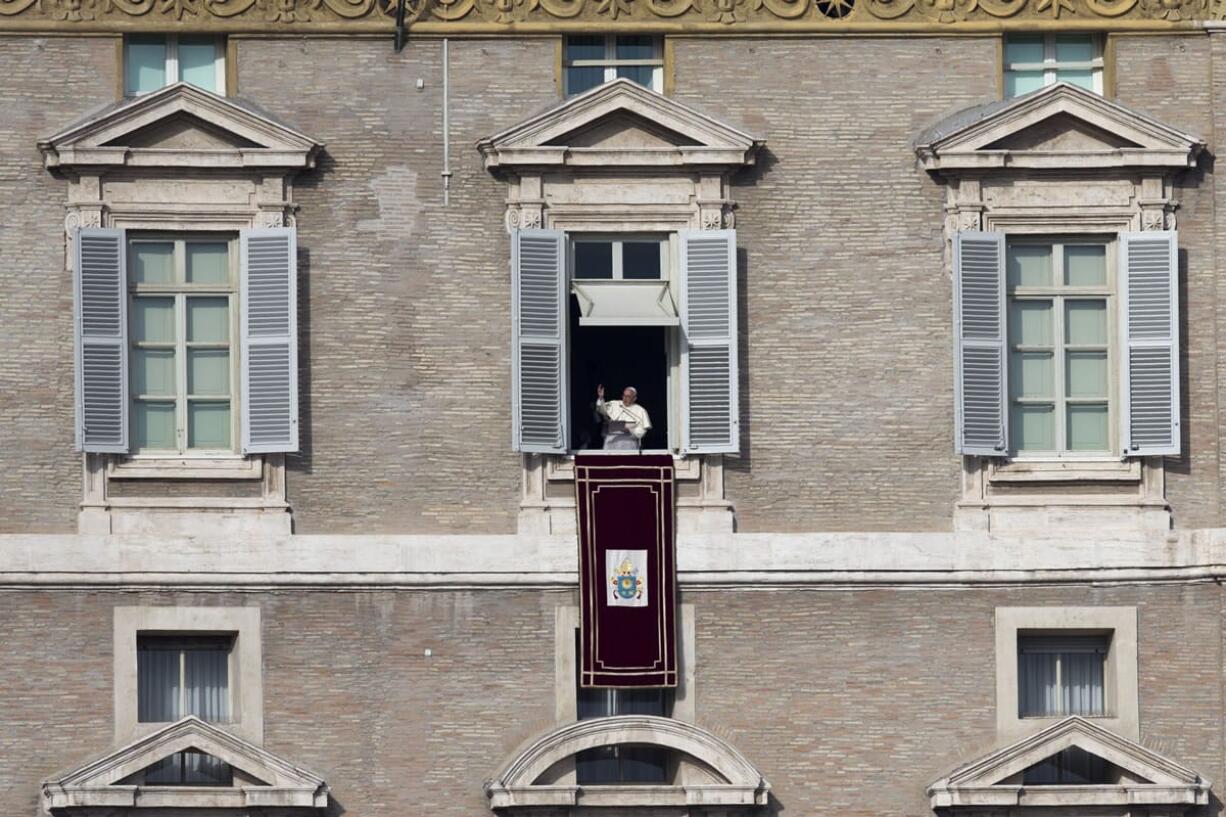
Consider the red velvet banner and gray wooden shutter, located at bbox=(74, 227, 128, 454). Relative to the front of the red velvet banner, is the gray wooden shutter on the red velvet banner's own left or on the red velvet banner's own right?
on the red velvet banner's own right

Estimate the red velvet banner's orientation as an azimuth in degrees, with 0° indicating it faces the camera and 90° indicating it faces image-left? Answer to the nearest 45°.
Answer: approximately 0°

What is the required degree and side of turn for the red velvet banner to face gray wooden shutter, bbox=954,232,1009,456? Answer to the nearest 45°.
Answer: approximately 90° to its left

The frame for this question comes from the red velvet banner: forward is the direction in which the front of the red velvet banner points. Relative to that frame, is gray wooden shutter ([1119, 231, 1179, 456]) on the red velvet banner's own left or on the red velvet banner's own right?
on the red velvet banner's own left
